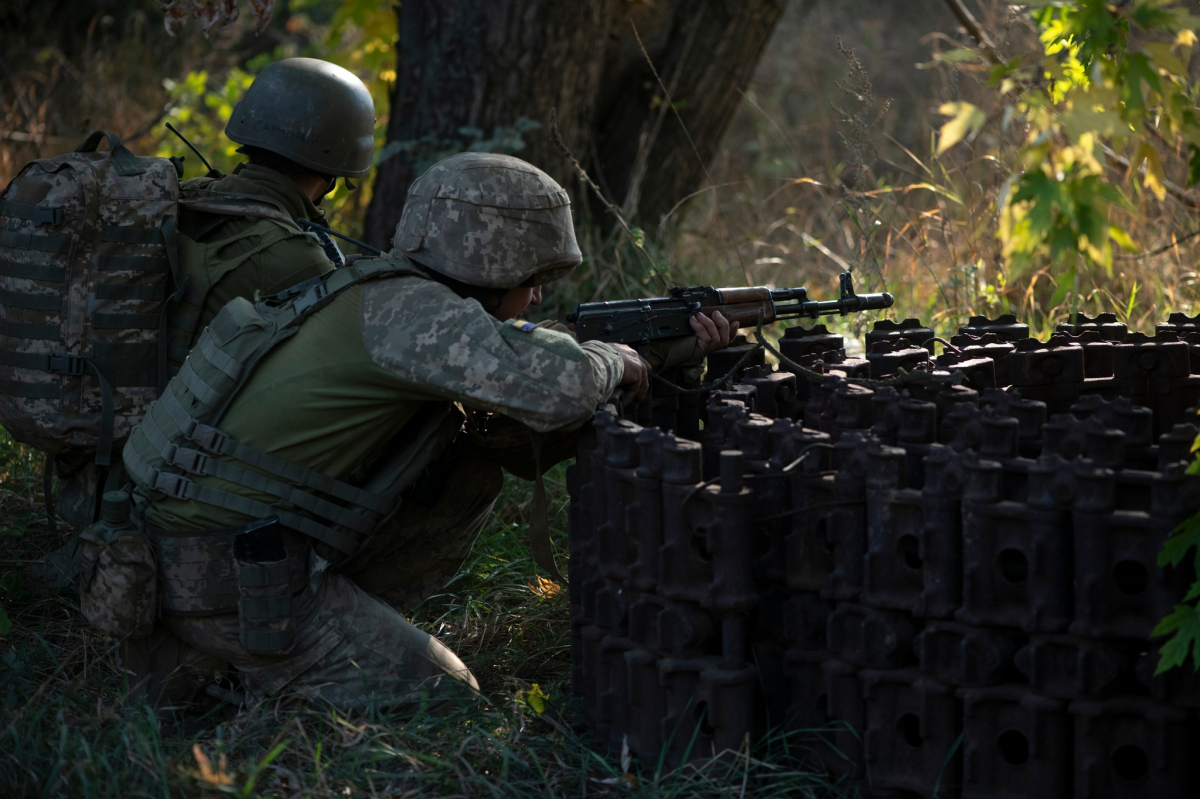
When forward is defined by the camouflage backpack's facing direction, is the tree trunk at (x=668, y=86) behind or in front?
behind

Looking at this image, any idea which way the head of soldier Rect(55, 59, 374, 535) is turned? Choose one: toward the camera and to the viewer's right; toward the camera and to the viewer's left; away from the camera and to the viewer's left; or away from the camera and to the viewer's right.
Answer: away from the camera and to the viewer's right

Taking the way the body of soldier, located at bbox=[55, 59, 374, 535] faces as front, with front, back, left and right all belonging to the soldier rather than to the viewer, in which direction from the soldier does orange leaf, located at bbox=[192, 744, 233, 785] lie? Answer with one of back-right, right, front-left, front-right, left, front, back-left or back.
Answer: back-right

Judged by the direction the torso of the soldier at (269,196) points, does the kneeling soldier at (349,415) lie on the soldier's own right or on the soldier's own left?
on the soldier's own right

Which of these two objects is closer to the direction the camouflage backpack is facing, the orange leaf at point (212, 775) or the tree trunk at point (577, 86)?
the orange leaf

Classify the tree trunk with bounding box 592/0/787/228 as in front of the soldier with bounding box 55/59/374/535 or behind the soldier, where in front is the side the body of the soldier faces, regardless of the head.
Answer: in front

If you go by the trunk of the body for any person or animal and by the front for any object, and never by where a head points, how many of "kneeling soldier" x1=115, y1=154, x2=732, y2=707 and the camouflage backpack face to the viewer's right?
1

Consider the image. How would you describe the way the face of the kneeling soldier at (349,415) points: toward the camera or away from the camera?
away from the camera

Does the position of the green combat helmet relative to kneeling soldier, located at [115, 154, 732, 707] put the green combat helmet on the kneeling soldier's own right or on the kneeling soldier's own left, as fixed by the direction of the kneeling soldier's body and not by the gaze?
on the kneeling soldier's own left

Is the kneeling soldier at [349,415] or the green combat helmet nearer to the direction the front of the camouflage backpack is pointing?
the kneeling soldier

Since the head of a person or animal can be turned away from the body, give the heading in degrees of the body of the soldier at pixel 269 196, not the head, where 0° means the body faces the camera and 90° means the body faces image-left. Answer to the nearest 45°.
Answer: approximately 225°

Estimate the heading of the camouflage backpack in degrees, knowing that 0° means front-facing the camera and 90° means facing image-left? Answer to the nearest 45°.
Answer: approximately 45°

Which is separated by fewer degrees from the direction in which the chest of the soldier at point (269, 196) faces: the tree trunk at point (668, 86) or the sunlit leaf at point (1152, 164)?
the tree trunk

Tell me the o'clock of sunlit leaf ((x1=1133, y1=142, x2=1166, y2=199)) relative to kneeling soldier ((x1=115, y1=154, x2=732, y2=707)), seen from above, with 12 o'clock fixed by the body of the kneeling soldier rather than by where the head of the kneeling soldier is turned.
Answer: The sunlit leaf is roughly at 1 o'clock from the kneeling soldier.

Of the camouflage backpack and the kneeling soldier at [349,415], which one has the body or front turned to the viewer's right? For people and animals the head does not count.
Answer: the kneeling soldier

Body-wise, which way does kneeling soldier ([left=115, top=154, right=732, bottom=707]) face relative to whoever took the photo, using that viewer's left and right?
facing to the right of the viewer
